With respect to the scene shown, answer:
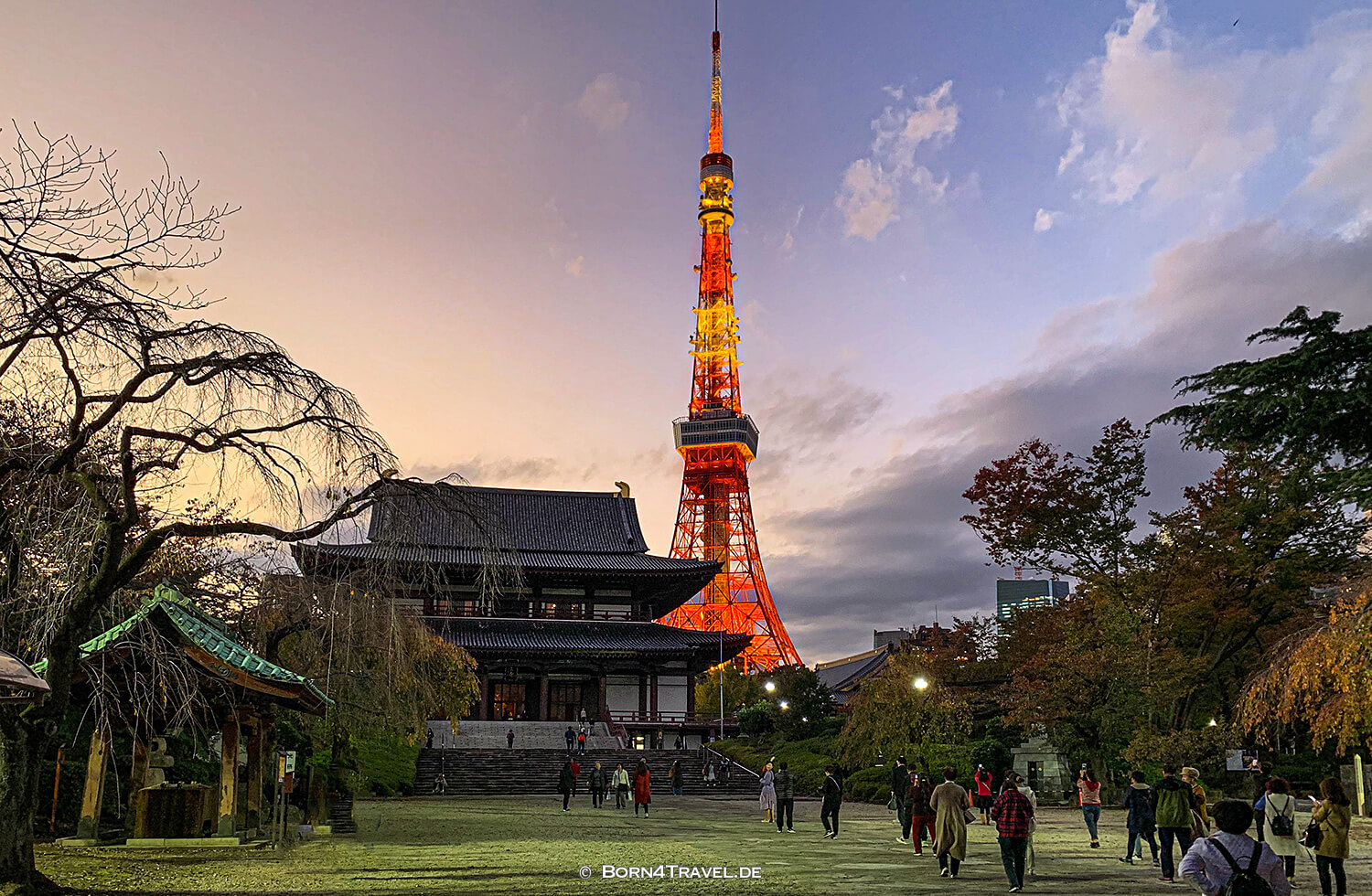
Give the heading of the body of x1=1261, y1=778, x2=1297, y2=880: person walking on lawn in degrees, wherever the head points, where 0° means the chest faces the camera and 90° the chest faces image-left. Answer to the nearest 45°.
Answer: approximately 180°

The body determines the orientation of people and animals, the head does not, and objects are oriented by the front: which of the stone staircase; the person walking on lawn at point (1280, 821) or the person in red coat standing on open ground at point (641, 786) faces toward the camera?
the stone staircase

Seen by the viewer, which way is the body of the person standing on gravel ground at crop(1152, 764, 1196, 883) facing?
away from the camera

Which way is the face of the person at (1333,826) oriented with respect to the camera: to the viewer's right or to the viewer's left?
to the viewer's left

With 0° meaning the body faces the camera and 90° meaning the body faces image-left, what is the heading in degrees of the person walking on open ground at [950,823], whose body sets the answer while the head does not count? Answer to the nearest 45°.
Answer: approximately 180°

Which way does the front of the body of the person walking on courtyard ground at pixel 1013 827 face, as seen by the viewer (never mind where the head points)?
away from the camera

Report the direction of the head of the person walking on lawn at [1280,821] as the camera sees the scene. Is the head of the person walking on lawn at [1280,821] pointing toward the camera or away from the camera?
away from the camera

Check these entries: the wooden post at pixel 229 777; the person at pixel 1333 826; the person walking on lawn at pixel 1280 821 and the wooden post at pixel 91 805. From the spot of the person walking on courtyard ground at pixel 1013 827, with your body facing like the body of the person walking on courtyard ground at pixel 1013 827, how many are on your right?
2

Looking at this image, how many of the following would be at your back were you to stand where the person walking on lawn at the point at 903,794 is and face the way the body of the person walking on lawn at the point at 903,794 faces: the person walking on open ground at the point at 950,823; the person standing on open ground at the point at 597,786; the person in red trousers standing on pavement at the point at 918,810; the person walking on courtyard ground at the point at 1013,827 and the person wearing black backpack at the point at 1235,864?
4

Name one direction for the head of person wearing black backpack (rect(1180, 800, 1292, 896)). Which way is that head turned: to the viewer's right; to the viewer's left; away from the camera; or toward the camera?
away from the camera

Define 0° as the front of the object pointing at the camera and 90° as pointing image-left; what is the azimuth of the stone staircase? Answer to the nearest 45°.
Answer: approximately 0°

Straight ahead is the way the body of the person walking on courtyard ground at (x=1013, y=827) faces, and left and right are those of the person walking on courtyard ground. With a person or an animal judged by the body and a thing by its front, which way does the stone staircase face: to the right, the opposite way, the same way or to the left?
the opposite way

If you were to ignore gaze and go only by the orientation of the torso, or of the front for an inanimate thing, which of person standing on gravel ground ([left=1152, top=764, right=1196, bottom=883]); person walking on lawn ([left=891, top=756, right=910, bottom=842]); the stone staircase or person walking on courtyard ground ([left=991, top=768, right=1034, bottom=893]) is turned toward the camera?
the stone staircase
